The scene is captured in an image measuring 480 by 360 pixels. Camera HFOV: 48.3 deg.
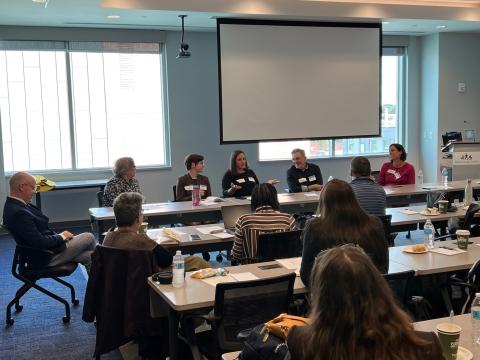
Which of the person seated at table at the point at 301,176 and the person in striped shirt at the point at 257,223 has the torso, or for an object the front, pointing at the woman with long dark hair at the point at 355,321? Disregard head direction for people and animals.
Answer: the person seated at table

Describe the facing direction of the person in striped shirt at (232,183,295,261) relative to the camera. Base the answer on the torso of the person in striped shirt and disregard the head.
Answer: away from the camera

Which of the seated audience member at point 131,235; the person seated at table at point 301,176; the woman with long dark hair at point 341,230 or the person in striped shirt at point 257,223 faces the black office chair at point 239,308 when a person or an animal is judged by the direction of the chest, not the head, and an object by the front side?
the person seated at table

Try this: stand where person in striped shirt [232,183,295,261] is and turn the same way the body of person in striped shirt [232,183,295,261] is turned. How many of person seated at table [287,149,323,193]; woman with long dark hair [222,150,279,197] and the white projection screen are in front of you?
3

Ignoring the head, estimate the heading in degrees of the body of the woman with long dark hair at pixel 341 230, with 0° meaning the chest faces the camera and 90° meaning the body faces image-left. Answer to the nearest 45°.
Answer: approximately 180°

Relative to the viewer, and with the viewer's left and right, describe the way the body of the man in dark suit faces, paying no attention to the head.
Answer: facing to the right of the viewer

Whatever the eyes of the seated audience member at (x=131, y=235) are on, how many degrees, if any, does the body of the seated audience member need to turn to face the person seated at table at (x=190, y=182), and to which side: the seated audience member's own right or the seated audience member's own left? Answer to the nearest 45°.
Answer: approximately 45° to the seated audience member's own left

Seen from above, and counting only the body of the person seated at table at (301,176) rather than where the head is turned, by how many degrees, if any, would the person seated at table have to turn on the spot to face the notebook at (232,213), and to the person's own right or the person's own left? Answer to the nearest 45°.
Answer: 0° — they already face it

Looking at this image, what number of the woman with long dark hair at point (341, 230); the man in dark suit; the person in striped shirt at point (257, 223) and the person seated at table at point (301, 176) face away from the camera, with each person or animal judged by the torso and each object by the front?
2

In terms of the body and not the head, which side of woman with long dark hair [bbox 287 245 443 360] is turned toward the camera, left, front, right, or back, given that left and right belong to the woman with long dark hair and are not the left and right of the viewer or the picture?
back
